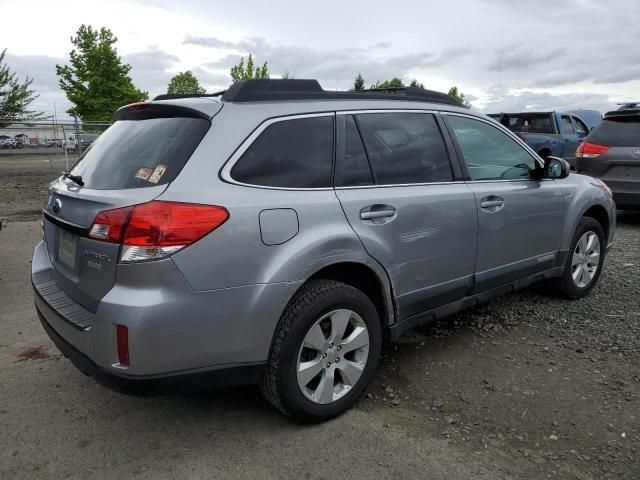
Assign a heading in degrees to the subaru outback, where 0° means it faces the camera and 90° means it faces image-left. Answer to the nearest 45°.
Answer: approximately 225°

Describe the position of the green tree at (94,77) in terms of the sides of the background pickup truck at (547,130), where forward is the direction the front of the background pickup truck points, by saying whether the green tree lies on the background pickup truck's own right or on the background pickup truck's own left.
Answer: on the background pickup truck's own left

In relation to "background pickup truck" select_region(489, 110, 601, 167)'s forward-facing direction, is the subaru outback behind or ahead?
behind

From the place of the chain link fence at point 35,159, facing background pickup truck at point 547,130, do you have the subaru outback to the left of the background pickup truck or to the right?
right

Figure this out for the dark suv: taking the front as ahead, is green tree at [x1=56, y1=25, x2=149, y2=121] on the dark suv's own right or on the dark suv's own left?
on the dark suv's own left

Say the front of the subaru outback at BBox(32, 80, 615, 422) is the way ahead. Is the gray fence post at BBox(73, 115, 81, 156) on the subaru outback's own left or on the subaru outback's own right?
on the subaru outback's own left

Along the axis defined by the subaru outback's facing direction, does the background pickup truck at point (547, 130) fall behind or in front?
in front

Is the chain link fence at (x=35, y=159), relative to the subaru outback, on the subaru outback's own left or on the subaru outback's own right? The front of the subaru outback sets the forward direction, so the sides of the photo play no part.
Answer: on the subaru outback's own left

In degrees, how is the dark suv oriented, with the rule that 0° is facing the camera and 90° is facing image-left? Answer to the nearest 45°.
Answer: approximately 180°

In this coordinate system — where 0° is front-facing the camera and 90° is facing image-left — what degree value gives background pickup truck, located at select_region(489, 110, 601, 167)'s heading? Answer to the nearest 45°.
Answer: approximately 225°

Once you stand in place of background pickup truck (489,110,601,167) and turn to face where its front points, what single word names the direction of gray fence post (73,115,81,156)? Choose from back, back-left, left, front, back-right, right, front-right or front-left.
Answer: back-left
